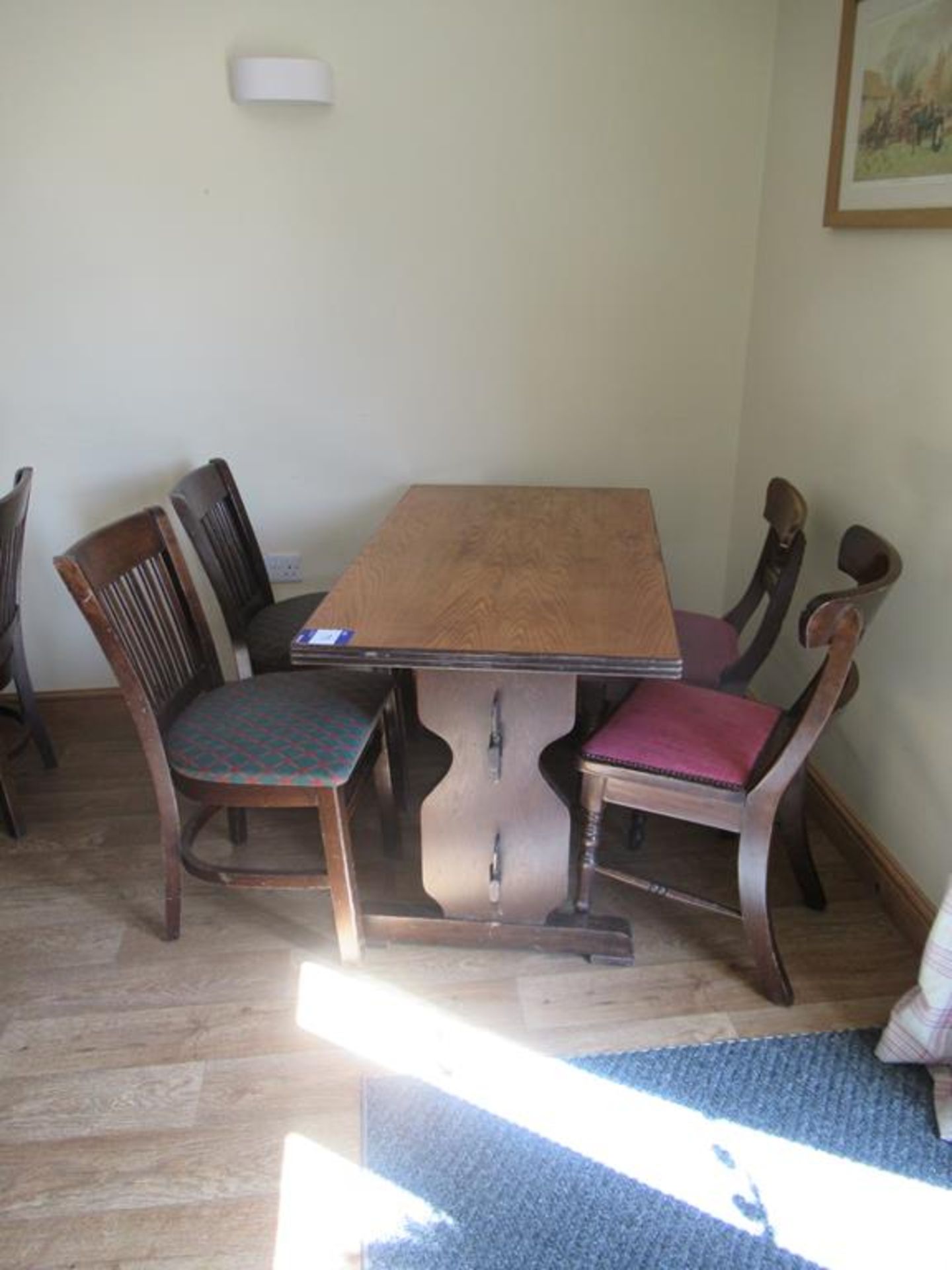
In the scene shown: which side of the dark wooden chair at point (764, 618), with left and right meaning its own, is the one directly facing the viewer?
left

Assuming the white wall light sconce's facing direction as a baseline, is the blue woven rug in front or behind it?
in front

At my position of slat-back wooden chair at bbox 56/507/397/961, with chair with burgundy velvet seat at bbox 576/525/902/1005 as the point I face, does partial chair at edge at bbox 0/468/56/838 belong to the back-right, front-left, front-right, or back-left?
back-left

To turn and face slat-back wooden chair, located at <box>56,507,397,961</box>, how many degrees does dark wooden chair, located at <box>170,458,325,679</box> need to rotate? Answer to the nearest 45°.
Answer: approximately 45° to its right

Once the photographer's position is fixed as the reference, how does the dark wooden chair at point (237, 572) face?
facing the viewer and to the right of the viewer

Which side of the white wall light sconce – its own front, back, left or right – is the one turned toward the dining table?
front

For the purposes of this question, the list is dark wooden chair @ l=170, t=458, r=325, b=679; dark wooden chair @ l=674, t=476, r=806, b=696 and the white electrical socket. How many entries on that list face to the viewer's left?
1

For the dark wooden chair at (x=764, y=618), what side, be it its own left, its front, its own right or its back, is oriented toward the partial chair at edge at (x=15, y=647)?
front

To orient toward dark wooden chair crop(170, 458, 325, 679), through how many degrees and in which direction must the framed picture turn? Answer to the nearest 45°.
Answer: approximately 45° to its right

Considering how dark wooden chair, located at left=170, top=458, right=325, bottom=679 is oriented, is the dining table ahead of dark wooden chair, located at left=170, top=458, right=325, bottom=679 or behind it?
ahead

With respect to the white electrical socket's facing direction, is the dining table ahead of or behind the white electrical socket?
ahead

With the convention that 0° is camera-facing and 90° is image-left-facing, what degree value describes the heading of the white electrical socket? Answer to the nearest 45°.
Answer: approximately 0°

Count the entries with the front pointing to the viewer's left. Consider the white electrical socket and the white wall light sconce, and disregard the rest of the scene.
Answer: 0
